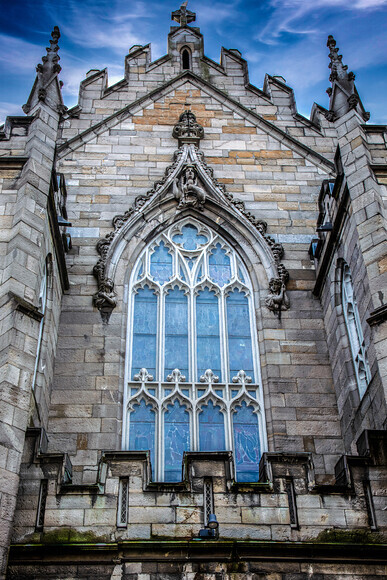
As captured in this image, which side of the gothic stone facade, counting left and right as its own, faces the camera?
front
